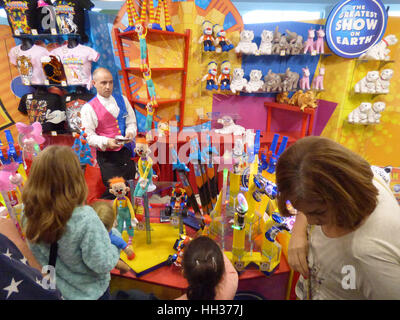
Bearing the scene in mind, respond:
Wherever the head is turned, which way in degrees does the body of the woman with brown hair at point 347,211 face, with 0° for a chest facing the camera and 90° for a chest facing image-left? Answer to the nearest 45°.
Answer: approximately 45°

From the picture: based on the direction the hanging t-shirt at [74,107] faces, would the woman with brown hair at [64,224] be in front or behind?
in front

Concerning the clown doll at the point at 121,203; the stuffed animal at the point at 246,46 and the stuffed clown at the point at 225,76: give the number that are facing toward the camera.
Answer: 3

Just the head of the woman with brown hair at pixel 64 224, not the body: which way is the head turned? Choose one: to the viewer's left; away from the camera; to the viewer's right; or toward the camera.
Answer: away from the camera

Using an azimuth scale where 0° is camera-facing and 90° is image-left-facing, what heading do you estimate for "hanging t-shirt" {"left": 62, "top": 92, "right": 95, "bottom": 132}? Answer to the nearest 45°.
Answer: approximately 0°

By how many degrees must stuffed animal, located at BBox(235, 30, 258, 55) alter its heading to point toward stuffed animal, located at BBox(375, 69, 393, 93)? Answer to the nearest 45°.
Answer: approximately 90° to its left

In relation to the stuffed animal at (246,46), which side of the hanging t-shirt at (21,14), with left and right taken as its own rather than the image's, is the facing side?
left

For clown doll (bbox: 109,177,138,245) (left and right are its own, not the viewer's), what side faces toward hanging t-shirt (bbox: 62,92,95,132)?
back
